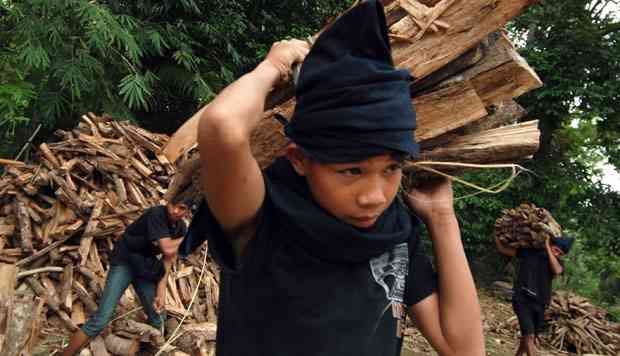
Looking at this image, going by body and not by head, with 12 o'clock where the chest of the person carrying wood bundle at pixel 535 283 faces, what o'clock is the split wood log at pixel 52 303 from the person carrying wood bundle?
The split wood log is roughly at 2 o'clock from the person carrying wood bundle.

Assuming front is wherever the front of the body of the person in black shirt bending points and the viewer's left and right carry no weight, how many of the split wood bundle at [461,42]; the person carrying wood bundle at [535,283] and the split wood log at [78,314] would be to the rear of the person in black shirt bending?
1

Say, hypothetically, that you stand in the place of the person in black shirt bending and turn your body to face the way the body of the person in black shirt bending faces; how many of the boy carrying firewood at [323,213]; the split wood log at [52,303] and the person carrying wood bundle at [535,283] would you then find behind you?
1

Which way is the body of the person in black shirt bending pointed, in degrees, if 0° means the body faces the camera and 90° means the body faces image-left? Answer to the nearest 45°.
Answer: approximately 315°

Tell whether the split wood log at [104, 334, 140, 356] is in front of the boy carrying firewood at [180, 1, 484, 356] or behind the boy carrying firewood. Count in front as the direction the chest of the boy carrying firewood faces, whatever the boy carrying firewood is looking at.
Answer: behind

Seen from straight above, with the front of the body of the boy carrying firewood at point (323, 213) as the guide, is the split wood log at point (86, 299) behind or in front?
behind
